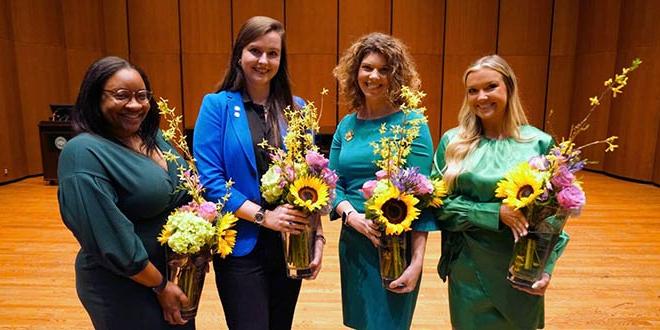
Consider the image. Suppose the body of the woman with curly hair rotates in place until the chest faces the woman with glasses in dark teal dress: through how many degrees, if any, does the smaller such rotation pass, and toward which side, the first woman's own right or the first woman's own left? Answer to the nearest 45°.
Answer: approximately 45° to the first woman's own right

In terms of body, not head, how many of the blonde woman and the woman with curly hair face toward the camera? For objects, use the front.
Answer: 2

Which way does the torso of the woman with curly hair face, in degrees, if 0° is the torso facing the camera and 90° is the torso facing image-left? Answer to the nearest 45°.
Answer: approximately 0°
